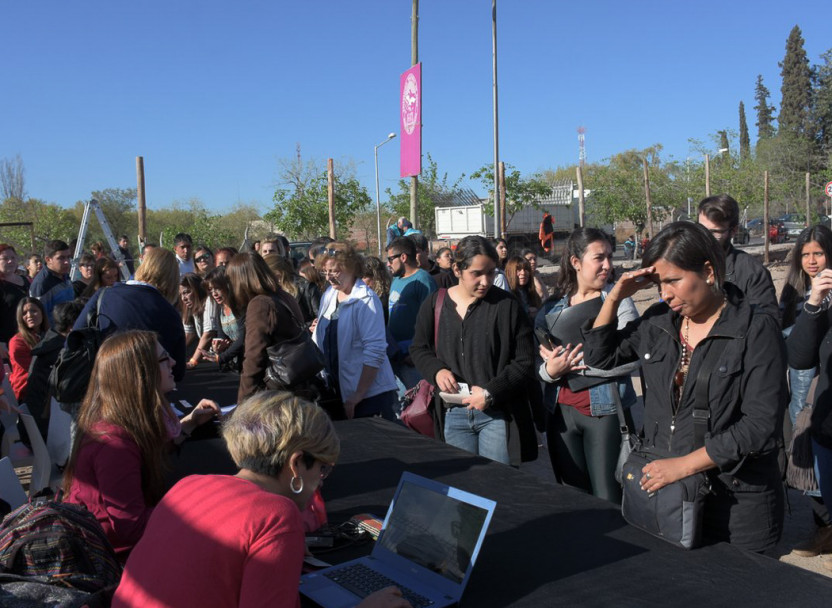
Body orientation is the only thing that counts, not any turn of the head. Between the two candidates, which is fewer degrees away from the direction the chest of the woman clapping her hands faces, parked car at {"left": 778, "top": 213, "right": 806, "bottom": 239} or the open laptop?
the open laptop

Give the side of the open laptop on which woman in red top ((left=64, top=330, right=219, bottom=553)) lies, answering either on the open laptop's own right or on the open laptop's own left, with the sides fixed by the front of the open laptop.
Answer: on the open laptop's own right

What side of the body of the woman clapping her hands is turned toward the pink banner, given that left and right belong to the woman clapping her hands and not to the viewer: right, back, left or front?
back

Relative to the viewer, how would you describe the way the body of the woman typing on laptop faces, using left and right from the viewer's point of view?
facing away from the viewer and to the right of the viewer

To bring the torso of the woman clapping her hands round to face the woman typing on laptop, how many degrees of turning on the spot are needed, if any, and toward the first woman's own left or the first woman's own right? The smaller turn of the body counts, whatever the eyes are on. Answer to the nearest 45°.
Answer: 0° — they already face them

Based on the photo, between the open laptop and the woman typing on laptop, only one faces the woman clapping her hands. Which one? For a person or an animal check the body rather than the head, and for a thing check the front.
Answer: the woman typing on laptop
